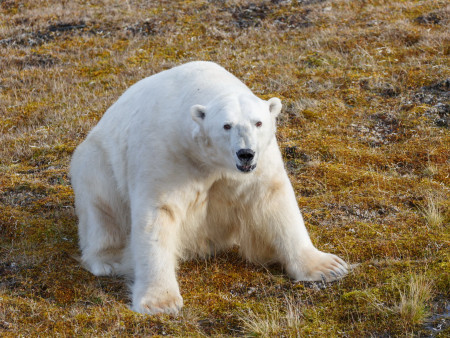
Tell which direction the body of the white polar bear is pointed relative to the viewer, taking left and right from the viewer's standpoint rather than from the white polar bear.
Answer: facing the viewer and to the right of the viewer
